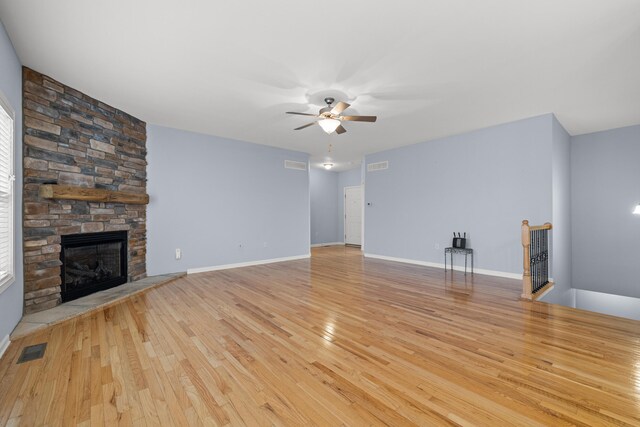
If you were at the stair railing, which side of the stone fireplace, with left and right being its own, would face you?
front

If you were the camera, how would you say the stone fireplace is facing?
facing the viewer and to the right of the viewer

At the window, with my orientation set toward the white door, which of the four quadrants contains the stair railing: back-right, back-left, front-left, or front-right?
front-right

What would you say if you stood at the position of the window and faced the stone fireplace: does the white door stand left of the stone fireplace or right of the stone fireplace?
right

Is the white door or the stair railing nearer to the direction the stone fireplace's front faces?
the stair railing

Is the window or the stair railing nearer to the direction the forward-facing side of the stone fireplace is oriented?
the stair railing

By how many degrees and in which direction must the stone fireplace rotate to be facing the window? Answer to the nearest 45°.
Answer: approximately 90° to its right

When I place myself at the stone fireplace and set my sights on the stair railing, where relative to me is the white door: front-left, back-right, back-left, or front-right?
front-left
